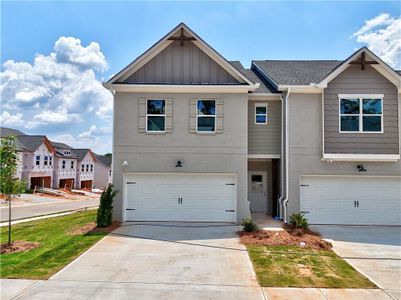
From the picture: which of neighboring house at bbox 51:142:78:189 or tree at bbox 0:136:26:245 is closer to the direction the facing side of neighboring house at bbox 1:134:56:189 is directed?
the tree

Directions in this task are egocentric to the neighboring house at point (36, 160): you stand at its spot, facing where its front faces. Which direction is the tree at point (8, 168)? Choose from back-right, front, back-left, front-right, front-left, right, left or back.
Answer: front-right

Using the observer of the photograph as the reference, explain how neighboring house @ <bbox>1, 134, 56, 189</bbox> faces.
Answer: facing the viewer and to the right of the viewer

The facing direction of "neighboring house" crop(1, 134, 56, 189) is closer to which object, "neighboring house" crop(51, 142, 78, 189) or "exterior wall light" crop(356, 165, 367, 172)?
the exterior wall light

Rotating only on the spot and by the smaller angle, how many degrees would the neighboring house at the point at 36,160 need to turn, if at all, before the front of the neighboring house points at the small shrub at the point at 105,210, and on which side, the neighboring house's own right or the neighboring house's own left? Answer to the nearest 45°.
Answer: approximately 45° to the neighboring house's own right

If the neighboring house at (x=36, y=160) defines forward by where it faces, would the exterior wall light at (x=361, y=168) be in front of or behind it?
in front

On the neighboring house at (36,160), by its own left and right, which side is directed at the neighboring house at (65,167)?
left
